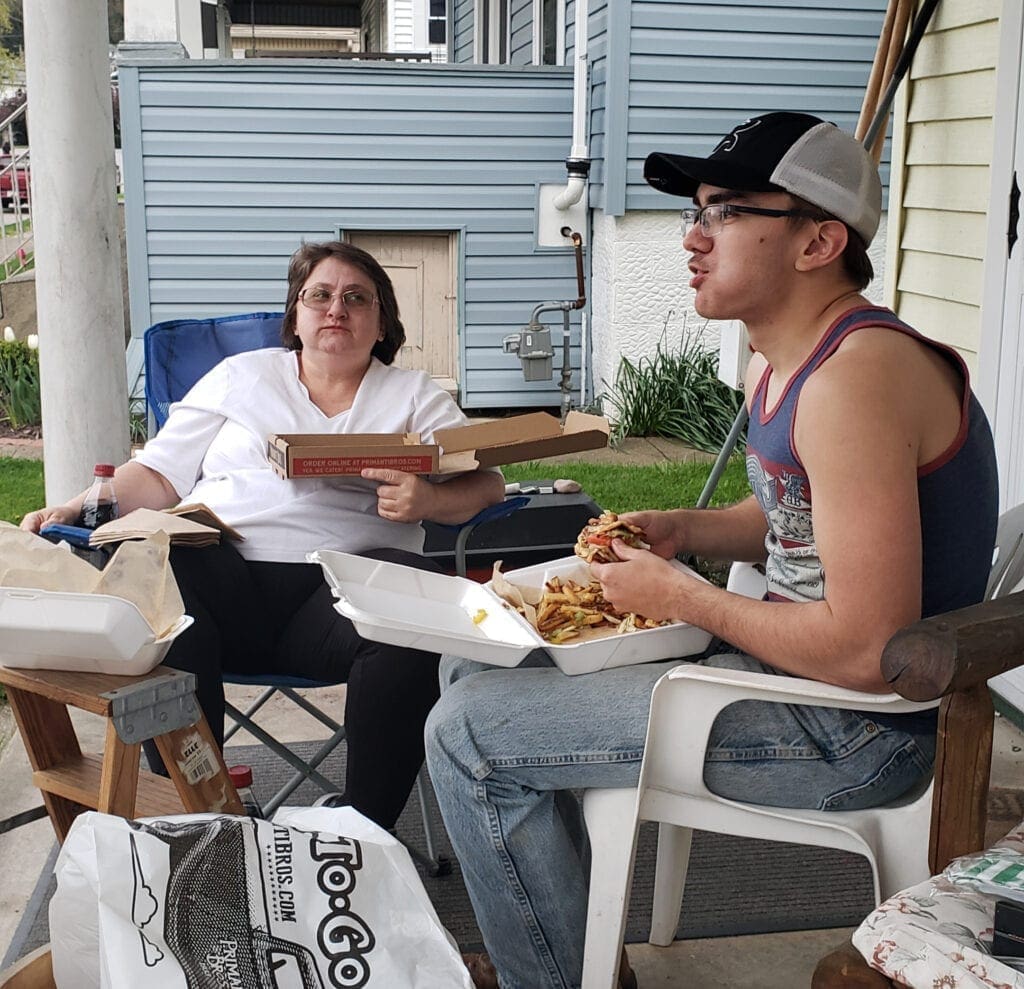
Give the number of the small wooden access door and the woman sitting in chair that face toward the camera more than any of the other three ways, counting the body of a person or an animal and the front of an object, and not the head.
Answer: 2

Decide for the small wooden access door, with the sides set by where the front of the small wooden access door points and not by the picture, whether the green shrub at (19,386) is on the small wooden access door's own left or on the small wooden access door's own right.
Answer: on the small wooden access door's own right

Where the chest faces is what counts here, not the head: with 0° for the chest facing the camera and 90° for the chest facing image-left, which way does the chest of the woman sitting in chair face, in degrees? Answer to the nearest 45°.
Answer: approximately 0°

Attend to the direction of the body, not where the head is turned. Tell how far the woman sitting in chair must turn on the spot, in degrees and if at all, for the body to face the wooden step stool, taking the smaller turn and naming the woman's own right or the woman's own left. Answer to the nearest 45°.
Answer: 0° — they already face it

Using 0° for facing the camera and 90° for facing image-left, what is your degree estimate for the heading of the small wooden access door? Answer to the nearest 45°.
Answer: approximately 0°

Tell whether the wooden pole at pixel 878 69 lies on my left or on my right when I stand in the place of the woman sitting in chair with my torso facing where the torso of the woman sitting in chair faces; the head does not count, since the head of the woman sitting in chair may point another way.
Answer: on my left

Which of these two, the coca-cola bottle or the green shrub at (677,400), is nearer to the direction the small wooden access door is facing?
the coca-cola bottle

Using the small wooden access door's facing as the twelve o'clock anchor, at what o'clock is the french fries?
The french fries is roughly at 12 o'clock from the small wooden access door.

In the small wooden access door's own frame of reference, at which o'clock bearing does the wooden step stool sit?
The wooden step stool is roughly at 12 o'clock from the small wooden access door.
